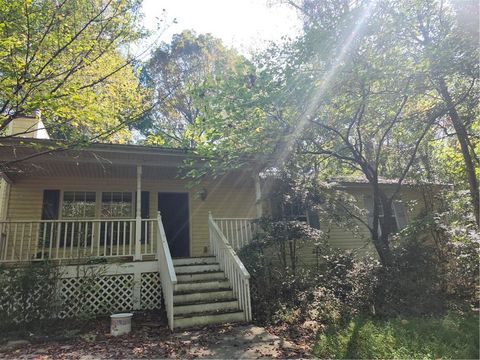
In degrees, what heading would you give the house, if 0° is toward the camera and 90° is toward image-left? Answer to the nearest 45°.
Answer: approximately 0°

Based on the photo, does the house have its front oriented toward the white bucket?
yes

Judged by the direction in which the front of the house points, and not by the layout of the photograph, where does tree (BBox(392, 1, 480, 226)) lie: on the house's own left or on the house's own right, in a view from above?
on the house's own left
